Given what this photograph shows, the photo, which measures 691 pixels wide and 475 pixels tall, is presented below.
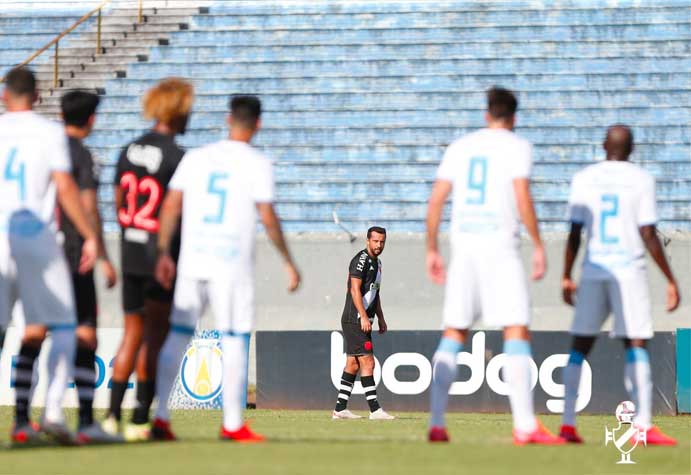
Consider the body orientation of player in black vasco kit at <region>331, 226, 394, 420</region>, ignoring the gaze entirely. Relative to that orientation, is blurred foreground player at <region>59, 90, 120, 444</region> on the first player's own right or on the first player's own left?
on the first player's own right

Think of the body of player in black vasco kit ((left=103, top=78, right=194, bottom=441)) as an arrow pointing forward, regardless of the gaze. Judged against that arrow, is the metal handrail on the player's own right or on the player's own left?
on the player's own left

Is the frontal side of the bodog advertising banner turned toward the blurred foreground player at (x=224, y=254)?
yes

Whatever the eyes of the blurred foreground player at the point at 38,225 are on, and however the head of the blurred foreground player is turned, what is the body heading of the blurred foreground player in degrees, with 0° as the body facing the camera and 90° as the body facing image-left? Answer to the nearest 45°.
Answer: approximately 180°

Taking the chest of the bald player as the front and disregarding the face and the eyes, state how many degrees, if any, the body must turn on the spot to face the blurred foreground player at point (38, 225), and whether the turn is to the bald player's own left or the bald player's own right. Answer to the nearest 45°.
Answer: approximately 135° to the bald player's own left

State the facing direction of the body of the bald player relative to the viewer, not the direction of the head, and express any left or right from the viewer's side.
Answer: facing away from the viewer

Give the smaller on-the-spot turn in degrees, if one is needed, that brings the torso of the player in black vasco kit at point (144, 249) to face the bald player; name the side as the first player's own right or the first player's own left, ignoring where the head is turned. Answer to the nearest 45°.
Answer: approximately 45° to the first player's own right

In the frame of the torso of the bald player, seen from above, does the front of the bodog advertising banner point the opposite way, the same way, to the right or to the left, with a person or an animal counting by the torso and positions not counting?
the opposite way

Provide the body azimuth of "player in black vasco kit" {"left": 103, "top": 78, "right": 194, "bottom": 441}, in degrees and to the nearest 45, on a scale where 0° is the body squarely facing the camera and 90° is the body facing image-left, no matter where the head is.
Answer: approximately 225°

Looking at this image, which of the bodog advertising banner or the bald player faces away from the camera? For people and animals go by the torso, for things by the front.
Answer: the bald player

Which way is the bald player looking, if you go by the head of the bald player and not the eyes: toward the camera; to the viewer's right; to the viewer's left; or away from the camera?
away from the camera
